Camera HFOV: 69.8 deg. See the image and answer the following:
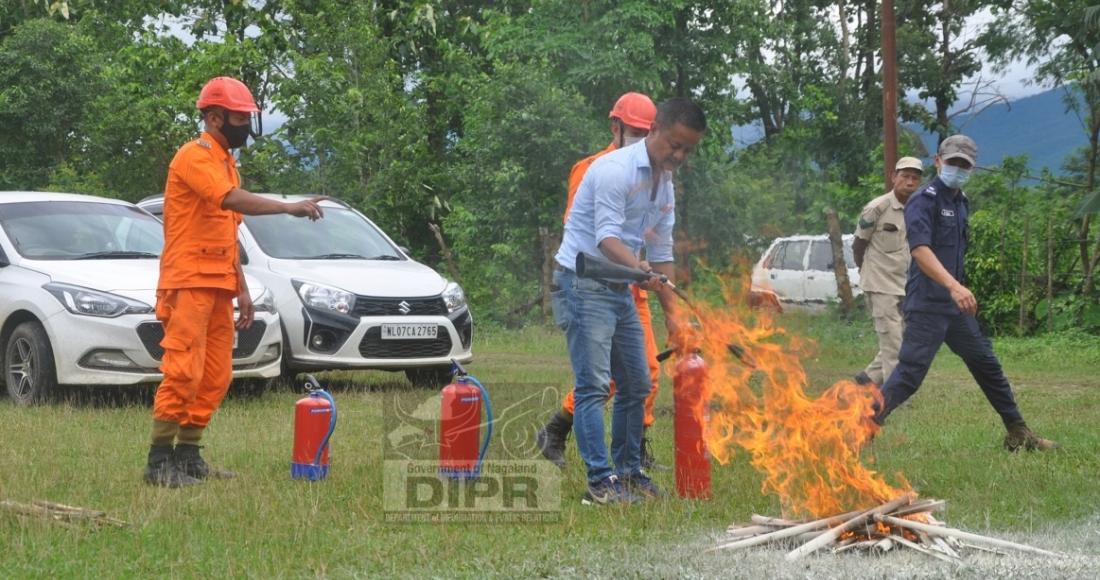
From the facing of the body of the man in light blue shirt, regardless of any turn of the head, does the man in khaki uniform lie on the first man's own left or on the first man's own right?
on the first man's own left

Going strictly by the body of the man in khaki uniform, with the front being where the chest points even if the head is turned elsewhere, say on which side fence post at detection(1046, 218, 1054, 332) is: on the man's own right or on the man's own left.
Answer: on the man's own left

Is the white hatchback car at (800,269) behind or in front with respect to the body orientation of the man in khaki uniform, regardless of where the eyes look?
behind

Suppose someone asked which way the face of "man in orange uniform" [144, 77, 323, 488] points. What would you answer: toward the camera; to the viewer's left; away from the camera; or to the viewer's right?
to the viewer's right

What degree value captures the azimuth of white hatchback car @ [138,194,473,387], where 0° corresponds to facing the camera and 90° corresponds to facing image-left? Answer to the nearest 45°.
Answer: approximately 315°

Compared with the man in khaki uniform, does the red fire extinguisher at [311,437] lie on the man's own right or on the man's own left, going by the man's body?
on the man's own right

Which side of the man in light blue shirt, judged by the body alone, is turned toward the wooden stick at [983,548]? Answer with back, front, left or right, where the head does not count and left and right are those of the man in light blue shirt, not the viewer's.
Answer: front

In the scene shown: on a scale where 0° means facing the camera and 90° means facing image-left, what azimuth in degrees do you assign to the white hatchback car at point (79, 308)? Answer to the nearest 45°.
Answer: approximately 315°

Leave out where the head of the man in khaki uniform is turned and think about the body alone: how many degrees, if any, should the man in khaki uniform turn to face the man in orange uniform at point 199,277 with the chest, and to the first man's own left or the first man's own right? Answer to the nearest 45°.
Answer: approximately 90° to the first man's own right
